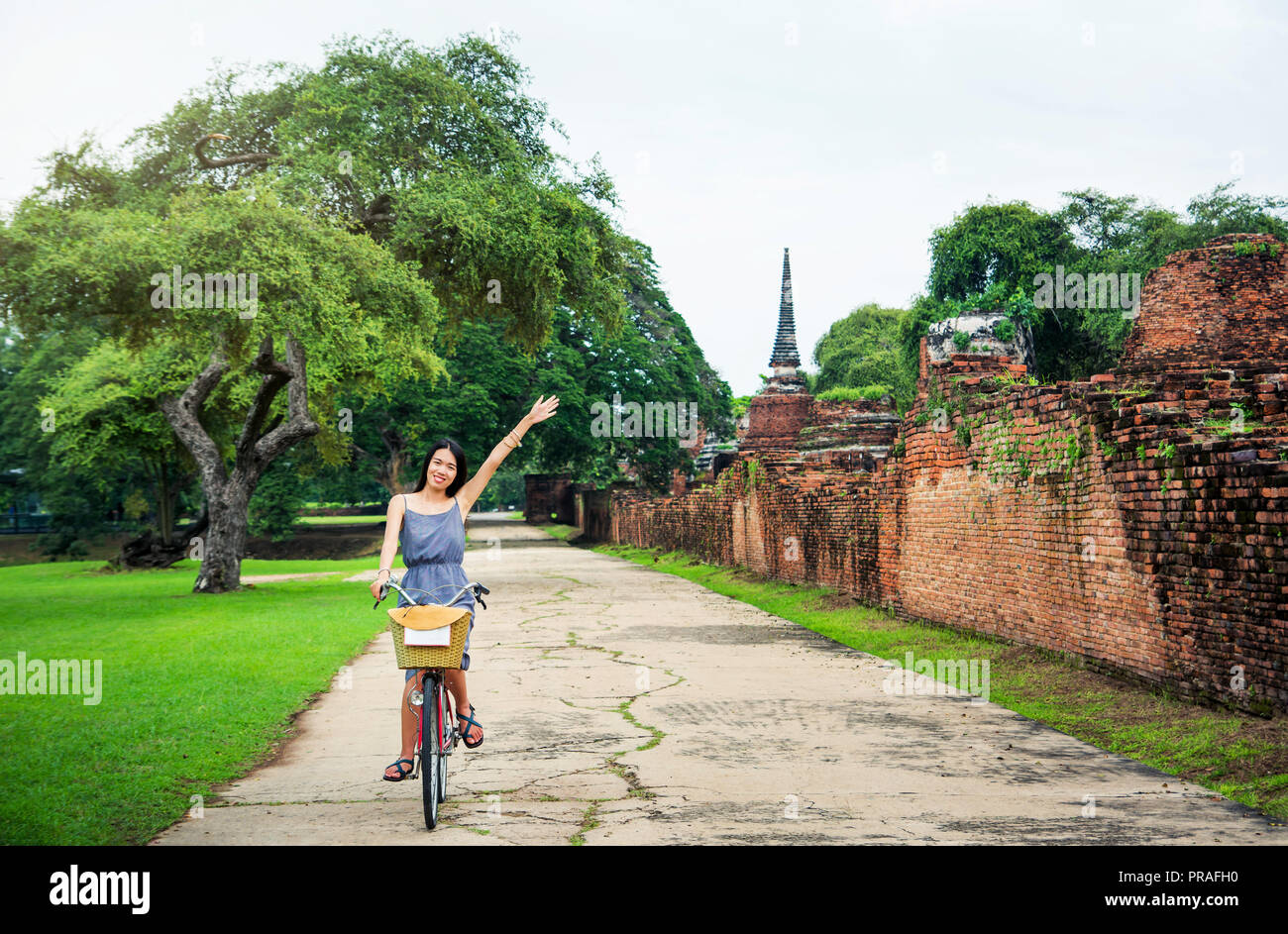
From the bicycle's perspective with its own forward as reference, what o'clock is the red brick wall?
The red brick wall is roughly at 8 o'clock from the bicycle.

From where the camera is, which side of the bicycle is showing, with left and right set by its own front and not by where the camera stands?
front

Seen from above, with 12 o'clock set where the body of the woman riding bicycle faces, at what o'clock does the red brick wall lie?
The red brick wall is roughly at 8 o'clock from the woman riding bicycle.

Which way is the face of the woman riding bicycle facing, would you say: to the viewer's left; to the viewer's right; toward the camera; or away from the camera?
toward the camera

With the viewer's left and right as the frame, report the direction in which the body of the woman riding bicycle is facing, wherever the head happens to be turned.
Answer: facing the viewer
